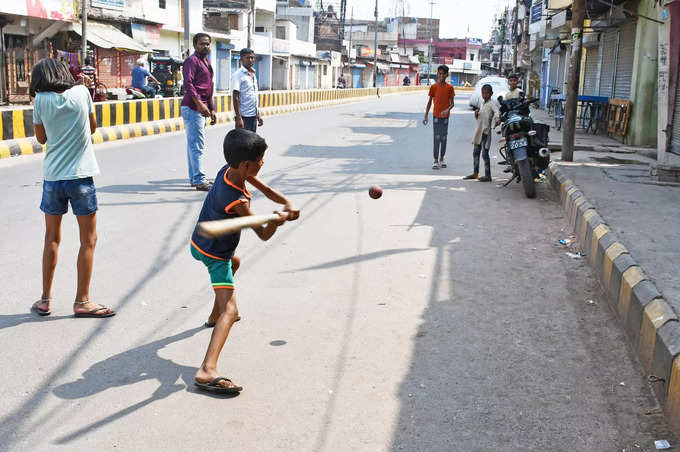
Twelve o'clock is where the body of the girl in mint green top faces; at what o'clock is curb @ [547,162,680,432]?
The curb is roughly at 4 o'clock from the girl in mint green top.

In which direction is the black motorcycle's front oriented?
away from the camera

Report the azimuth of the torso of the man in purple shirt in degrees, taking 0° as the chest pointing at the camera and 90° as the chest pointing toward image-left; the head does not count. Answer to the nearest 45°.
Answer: approximately 315°

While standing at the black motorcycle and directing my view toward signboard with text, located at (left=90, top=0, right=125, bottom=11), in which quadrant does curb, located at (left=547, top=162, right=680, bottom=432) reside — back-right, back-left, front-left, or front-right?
back-left

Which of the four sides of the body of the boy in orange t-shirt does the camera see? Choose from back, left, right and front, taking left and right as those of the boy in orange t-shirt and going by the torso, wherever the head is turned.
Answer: front

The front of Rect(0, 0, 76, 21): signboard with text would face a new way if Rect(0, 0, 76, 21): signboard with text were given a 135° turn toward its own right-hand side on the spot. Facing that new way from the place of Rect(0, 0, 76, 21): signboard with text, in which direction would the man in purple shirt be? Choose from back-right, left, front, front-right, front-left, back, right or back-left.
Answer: left

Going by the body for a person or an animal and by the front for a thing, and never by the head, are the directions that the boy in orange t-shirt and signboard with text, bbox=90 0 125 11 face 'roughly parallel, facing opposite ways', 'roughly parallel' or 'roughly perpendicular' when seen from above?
roughly perpendicular

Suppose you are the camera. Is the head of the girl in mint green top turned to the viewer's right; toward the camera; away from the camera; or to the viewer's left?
away from the camera

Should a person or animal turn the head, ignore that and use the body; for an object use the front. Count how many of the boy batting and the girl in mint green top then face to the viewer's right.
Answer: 1

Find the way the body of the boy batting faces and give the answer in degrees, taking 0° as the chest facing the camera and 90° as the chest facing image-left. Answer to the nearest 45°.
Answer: approximately 270°

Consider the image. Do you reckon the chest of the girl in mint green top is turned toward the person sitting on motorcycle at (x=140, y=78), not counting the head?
yes

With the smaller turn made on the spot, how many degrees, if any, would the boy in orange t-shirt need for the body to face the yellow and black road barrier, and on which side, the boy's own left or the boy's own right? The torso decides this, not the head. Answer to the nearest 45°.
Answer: approximately 135° to the boy's own right

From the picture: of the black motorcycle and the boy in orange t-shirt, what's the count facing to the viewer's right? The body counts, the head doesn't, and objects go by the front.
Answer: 0

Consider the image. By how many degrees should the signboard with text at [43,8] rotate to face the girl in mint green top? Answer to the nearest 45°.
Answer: approximately 45° to its right

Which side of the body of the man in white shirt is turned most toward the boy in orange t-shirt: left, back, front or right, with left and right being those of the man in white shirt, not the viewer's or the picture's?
left
